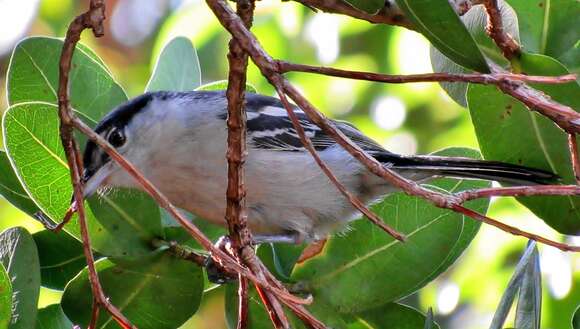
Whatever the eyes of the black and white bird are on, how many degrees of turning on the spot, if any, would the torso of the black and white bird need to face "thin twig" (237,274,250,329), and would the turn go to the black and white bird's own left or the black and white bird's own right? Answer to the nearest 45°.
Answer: approximately 90° to the black and white bird's own left

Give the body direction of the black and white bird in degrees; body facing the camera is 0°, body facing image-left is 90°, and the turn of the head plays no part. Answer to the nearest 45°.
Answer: approximately 90°

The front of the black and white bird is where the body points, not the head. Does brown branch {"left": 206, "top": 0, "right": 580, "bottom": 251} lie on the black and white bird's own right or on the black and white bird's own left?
on the black and white bird's own left

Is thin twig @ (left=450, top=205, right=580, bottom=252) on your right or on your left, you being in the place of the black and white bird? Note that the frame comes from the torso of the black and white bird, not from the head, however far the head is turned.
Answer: on your left
